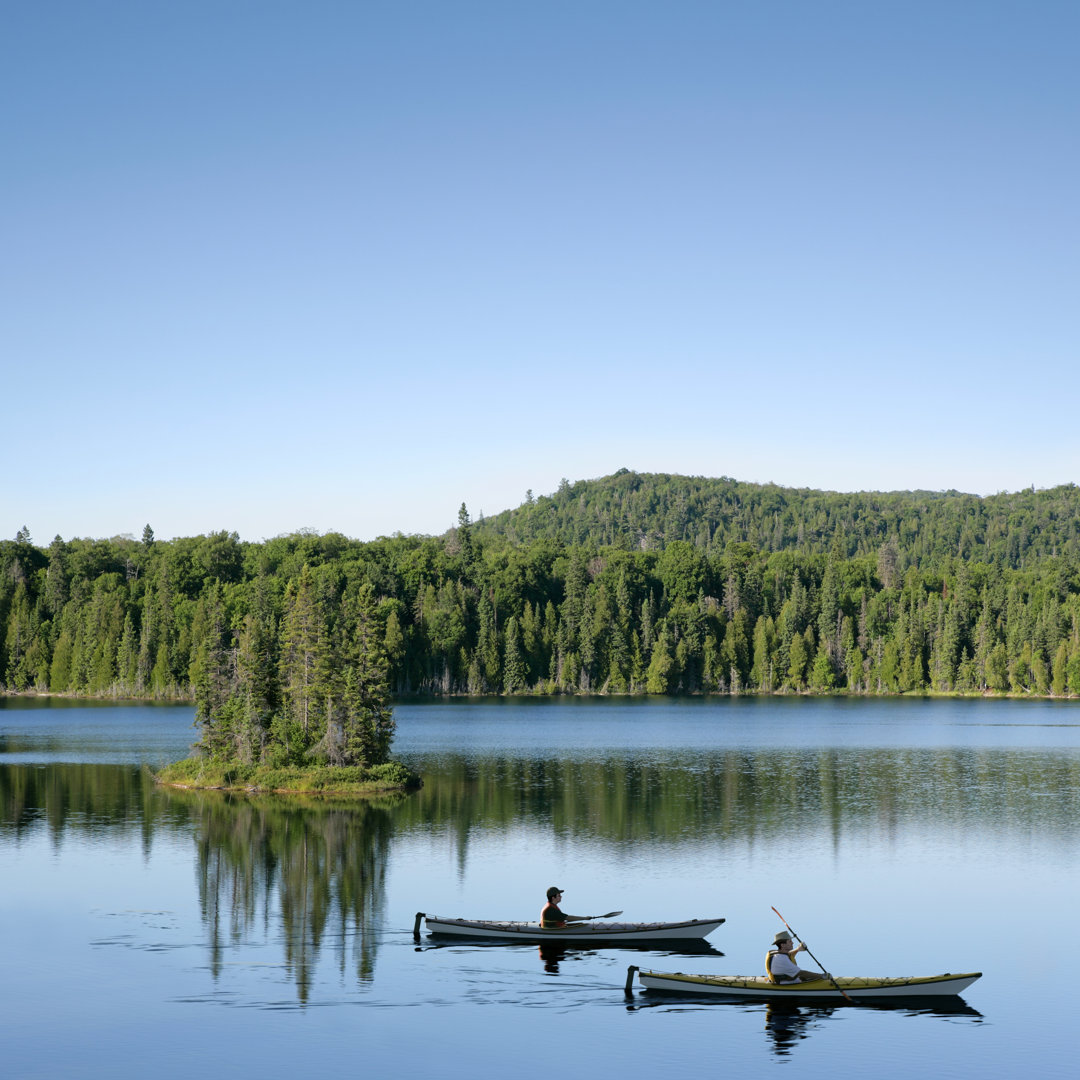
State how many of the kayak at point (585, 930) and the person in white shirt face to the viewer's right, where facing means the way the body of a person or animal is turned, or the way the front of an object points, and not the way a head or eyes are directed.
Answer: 2

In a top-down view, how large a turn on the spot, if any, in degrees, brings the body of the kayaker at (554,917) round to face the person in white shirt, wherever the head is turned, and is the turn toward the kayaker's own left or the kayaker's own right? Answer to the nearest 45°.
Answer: approximately 45° to the kayaker's own right

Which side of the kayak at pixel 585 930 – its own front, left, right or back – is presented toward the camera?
right

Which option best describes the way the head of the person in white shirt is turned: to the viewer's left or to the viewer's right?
to the viewer's right

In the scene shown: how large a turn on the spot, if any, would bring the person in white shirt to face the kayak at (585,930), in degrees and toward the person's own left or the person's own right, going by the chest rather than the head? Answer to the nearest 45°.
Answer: approximately 135° to the person's own left

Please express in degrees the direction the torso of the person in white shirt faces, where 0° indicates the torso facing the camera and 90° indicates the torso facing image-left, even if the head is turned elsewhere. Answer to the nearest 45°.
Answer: approximately 270°

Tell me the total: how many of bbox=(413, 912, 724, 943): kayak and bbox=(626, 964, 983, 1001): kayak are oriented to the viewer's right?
2

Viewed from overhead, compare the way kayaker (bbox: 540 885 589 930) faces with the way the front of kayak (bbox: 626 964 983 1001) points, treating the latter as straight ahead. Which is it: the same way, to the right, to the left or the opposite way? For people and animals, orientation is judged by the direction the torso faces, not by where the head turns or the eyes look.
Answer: the same way

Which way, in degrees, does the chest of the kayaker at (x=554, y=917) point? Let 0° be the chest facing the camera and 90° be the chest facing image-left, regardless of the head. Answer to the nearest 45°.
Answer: approximately 270°

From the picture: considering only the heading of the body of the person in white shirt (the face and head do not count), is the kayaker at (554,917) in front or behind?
behind

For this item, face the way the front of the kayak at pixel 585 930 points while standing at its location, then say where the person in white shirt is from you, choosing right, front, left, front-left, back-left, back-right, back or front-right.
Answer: front-right

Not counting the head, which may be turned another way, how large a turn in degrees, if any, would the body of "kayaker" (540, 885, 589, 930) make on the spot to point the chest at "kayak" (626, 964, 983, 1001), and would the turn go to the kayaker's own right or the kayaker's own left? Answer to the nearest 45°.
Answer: approximately 45° to the kayaker's own right

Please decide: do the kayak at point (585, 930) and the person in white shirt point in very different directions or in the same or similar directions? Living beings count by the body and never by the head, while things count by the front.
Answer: same or similar directions

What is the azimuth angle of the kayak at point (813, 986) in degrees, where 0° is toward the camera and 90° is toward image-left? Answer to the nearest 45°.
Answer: approximately 270°

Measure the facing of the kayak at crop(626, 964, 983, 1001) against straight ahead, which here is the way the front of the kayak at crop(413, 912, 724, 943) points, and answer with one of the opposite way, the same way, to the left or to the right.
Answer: the same way

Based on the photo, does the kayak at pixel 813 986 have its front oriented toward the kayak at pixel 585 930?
no
